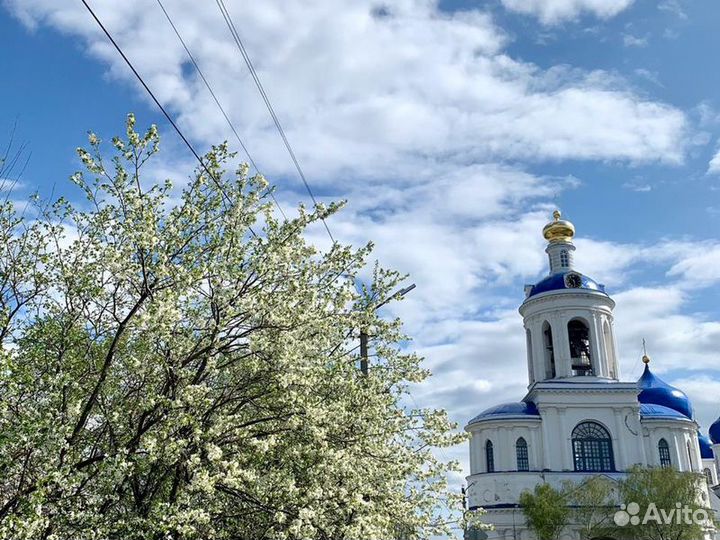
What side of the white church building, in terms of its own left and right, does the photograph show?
front
